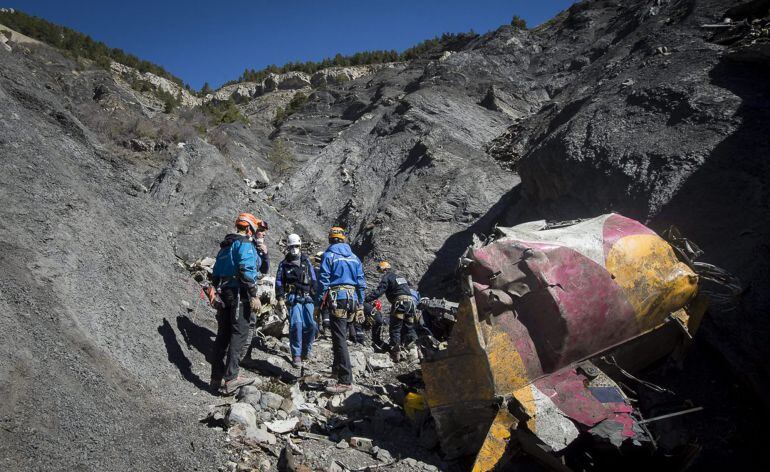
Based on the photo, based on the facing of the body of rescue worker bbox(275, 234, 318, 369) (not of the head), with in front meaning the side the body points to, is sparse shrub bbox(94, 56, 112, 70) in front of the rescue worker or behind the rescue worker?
behind

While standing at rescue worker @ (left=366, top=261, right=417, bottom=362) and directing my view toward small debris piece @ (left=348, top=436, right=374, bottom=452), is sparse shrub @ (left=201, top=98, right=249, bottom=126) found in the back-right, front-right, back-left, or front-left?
back-right

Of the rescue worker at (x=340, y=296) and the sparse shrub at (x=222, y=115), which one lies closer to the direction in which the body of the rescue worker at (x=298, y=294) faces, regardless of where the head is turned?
the rescue worker

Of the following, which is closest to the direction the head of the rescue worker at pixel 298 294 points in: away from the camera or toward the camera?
toward the camera

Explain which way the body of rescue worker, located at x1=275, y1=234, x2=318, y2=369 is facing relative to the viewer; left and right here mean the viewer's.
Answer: facing the viewer

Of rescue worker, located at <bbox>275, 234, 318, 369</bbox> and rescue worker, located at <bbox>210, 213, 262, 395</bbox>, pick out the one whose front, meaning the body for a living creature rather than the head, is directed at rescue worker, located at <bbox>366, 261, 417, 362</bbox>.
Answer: rescue worker, located at <bbox>210, 213, 262, 395</bbox>

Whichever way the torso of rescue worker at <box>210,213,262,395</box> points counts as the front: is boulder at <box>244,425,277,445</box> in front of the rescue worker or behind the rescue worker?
behind

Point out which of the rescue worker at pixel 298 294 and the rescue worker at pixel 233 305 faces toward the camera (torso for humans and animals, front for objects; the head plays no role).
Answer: the rescue worker at pixel 298 294

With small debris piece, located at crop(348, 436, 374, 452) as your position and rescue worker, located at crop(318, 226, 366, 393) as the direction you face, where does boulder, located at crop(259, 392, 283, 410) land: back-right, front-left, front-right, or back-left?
front-left

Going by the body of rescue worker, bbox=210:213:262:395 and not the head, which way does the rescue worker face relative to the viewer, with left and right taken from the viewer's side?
facing away from the viewer and to the right of the viewer

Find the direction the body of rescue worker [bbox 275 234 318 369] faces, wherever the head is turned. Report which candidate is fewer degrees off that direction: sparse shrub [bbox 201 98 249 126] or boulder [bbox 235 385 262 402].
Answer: the boulder

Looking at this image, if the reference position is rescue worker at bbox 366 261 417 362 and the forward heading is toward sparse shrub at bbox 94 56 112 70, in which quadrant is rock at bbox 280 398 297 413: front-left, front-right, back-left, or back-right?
back-left

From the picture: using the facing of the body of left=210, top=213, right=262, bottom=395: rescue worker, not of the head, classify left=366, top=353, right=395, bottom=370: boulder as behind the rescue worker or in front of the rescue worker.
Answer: in front

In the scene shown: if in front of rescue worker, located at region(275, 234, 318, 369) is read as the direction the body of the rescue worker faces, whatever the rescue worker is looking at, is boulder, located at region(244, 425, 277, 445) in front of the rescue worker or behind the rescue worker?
in front

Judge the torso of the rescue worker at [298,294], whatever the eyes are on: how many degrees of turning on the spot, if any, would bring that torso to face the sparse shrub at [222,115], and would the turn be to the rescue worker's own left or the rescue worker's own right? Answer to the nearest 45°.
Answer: approximately 180°
